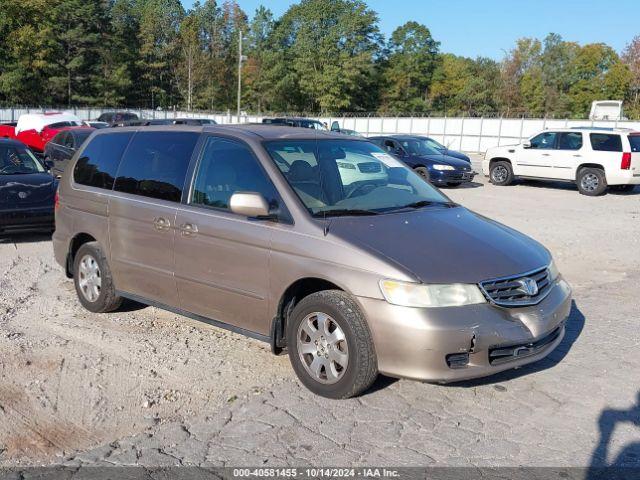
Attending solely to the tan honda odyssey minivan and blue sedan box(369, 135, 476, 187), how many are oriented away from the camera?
0

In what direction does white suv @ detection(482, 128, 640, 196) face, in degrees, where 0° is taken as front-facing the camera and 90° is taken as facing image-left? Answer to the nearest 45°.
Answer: approximately 135°

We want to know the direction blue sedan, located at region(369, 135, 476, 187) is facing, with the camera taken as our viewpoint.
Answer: facing the viewer and to the right of the viewer

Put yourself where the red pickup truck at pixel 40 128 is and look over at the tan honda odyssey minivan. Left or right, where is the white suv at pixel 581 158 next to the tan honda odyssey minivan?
left

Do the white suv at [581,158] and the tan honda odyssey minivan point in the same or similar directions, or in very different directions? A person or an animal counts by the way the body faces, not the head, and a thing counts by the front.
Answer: very different directions

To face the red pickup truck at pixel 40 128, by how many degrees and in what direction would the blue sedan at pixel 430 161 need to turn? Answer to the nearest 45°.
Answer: approximately 135° to its right

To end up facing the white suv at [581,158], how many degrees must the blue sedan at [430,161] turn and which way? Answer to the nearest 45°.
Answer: approximately 45° to its left

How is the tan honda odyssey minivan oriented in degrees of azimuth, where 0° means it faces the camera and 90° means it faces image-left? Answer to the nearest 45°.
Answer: approximately 315°

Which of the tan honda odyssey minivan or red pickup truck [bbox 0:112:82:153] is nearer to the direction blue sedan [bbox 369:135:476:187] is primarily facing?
the tan honda odyssey minivan

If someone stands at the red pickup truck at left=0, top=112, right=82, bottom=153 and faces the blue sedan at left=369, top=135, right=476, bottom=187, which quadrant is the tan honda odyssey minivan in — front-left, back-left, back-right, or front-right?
front-right

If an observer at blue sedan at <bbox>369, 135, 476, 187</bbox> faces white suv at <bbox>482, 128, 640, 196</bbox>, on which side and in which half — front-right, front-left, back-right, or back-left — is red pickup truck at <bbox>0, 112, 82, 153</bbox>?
back-left

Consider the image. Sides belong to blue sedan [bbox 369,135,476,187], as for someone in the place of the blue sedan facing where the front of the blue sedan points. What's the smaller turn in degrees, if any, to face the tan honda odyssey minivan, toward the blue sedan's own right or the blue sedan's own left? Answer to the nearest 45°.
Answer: approximately 45° to the blue sedan's own right

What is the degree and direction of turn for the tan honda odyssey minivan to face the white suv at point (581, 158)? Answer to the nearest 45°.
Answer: approximately 90° to its left

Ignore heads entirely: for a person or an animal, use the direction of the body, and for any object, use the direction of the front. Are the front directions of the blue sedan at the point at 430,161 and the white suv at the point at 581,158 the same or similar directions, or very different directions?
very different directions

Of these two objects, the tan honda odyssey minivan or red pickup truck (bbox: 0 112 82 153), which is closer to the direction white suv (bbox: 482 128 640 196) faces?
the red pickup truck
